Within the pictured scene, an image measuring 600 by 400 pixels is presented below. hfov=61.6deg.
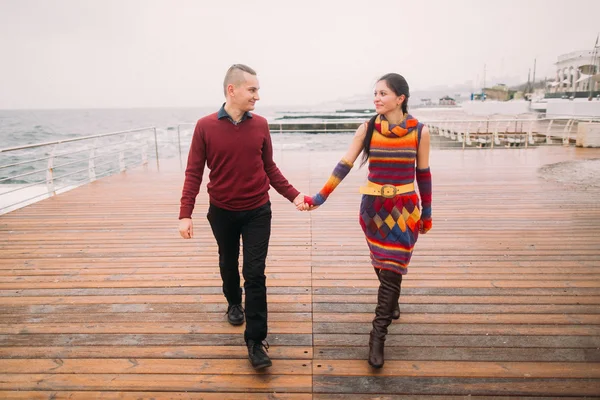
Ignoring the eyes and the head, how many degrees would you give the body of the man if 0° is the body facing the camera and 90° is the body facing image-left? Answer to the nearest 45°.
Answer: approximately 0°

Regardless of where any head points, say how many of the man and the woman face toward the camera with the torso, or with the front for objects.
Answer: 2

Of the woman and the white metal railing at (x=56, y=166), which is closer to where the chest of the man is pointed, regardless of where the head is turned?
the woman

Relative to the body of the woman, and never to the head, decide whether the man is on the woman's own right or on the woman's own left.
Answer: on the woman's own right

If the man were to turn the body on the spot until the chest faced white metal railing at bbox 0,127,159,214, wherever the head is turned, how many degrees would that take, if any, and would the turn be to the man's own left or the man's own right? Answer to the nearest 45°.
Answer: approximately 135° to the man's own right

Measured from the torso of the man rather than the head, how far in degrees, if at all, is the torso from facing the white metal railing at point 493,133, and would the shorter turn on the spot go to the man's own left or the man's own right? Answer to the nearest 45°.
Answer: approximately 135° to the man's own left

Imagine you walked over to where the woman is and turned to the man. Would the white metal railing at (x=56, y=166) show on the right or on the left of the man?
right

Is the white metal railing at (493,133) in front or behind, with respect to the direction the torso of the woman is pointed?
behind

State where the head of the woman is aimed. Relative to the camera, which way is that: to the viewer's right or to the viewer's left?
to the viewer's left

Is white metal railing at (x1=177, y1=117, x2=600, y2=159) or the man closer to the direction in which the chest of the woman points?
the man
